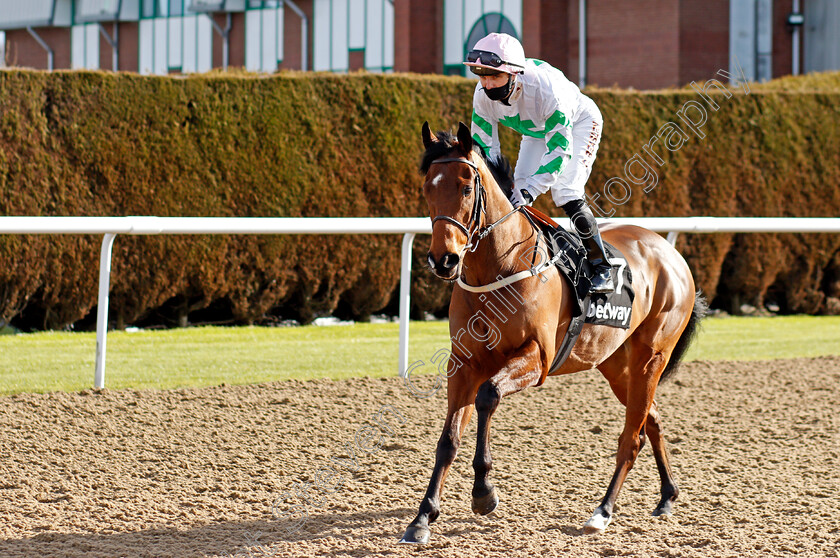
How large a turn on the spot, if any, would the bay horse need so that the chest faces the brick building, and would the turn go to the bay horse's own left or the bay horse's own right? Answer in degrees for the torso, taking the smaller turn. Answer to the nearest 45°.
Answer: approximately 135° to the bay horse's own right

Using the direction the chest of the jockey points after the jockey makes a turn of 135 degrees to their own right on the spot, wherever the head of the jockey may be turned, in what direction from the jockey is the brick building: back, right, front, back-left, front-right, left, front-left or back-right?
front

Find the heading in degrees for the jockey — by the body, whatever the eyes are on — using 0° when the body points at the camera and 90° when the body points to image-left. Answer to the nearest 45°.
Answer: approximately 45°

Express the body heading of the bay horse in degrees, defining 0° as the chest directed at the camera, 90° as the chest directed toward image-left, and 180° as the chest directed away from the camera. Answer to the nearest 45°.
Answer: approximately 45°
